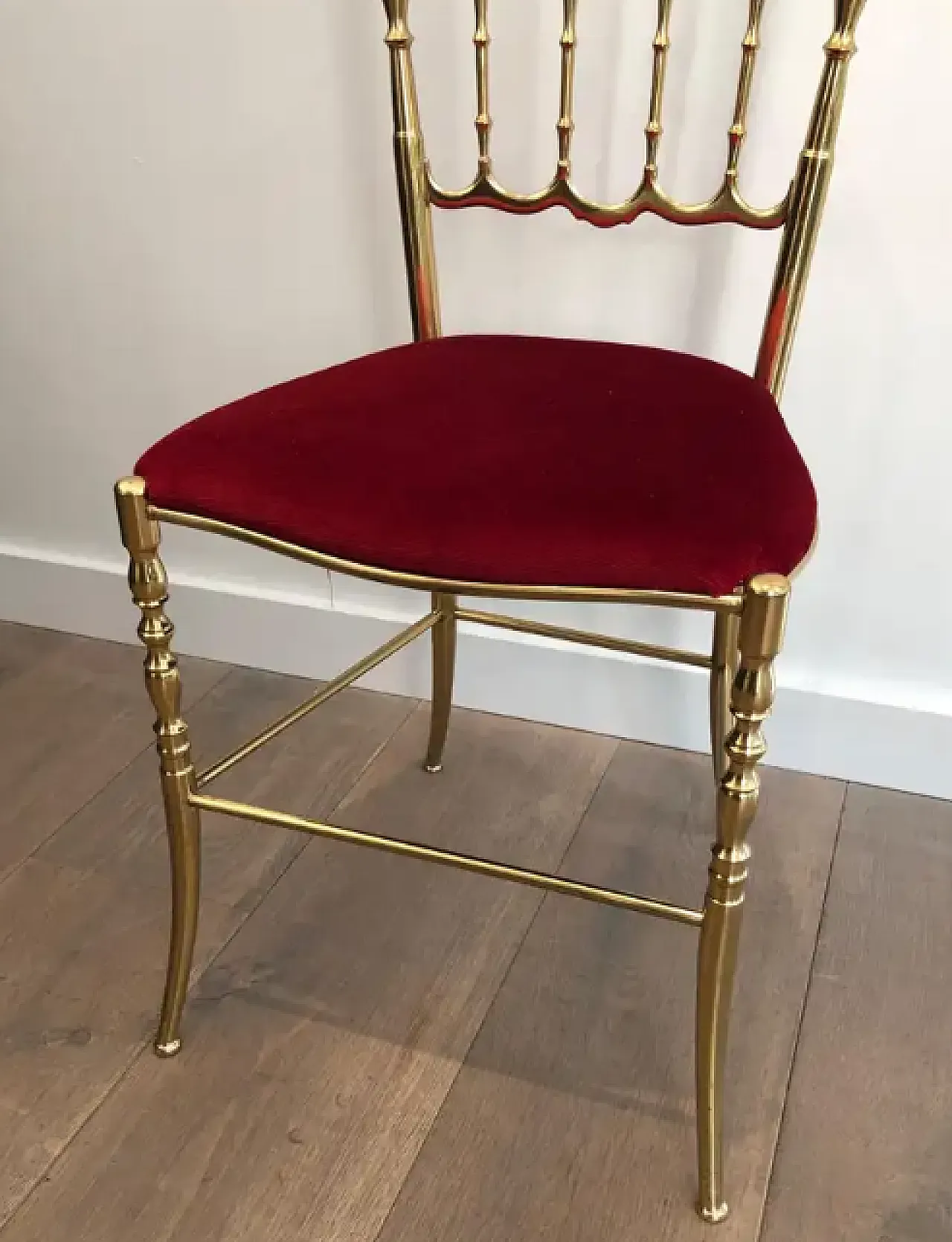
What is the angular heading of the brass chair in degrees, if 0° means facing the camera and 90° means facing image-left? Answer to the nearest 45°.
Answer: approximately 45°
